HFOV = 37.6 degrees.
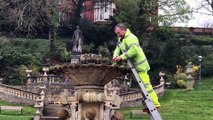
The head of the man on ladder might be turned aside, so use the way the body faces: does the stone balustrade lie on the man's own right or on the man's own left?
on the man's own right

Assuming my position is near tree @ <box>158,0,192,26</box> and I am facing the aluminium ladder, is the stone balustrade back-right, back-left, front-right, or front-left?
front-right

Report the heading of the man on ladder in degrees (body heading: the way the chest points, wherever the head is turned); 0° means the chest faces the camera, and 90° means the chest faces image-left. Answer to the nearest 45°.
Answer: approximately 90°

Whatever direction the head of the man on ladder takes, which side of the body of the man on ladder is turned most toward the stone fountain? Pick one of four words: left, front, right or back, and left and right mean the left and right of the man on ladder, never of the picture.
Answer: front

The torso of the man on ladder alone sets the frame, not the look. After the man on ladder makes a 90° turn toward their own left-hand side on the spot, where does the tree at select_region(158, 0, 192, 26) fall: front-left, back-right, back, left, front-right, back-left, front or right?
back

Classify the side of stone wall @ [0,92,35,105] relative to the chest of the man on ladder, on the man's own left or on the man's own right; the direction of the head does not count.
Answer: on the man's own right

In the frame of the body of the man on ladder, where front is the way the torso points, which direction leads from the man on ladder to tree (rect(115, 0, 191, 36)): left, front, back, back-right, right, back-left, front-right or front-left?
right
